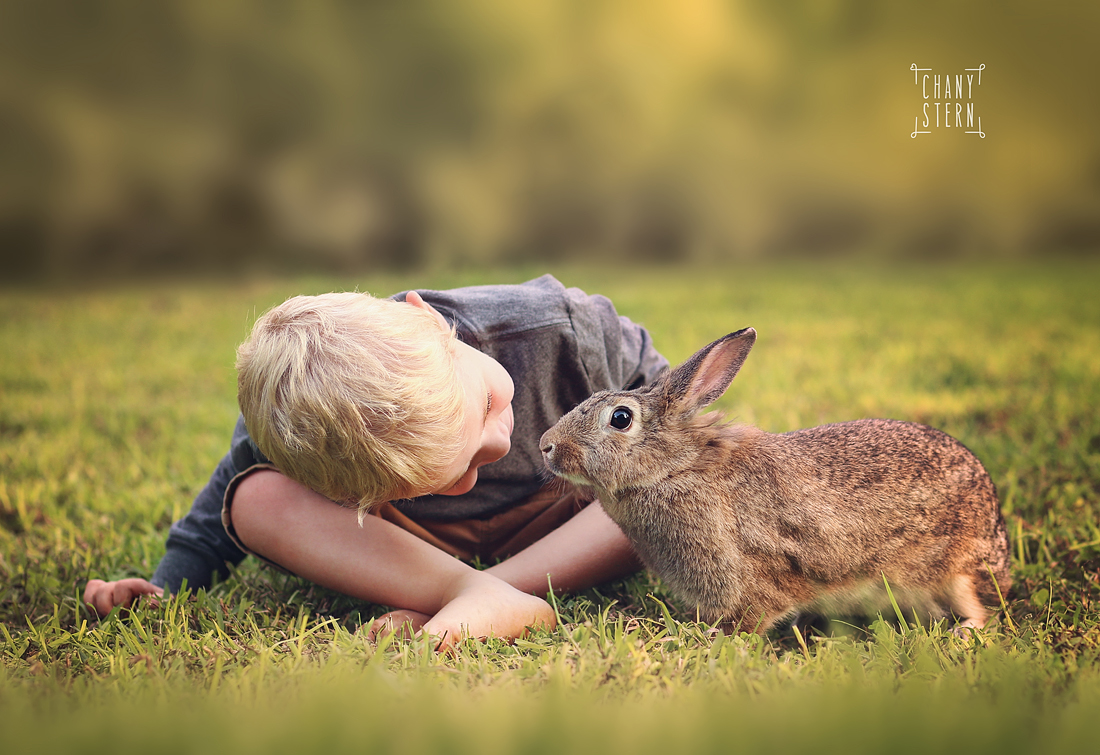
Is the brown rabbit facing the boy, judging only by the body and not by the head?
yes

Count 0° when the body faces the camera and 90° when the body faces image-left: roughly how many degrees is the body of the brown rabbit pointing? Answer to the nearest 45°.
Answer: approximately 90°
